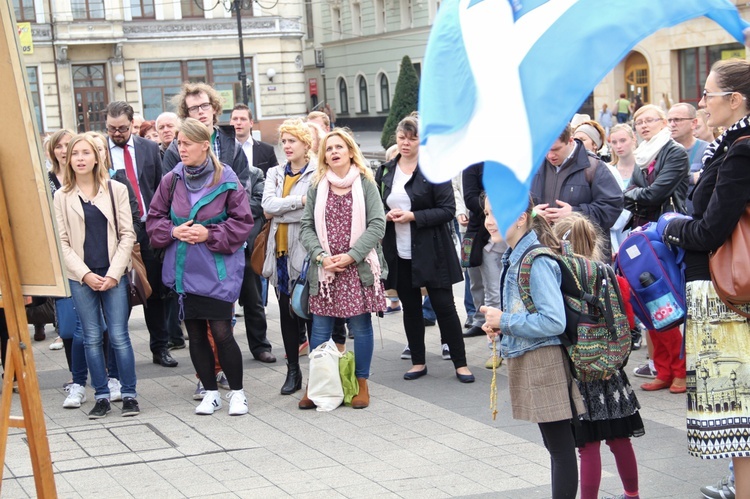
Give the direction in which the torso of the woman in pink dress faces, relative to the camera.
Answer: toward the camera

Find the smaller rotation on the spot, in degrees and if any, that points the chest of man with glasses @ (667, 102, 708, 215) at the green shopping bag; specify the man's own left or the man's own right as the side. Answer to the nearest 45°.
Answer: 0° — they already face it

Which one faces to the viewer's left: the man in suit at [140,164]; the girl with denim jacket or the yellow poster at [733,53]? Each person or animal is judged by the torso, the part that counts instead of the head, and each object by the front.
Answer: the girl with denim jacket

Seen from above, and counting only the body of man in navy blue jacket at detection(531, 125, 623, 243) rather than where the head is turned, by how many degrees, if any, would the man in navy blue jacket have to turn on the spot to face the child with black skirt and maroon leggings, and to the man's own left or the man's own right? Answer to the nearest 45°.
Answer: approximately 45° to the man's own left

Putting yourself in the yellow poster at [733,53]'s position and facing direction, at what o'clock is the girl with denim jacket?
The girl with denim jacket is roughly at 12 o'clock from the yellow poster.

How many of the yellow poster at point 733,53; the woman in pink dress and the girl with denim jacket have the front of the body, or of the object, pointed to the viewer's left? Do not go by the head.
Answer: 1

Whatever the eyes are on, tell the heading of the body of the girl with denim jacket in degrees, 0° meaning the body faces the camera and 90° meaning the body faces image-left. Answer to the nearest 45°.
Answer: approximately 90°

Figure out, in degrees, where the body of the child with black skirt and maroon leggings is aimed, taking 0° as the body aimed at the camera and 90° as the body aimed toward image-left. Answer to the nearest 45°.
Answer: approximately 135°

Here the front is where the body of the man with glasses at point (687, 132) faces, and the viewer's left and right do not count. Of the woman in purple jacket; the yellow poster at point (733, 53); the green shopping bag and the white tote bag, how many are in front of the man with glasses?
3
